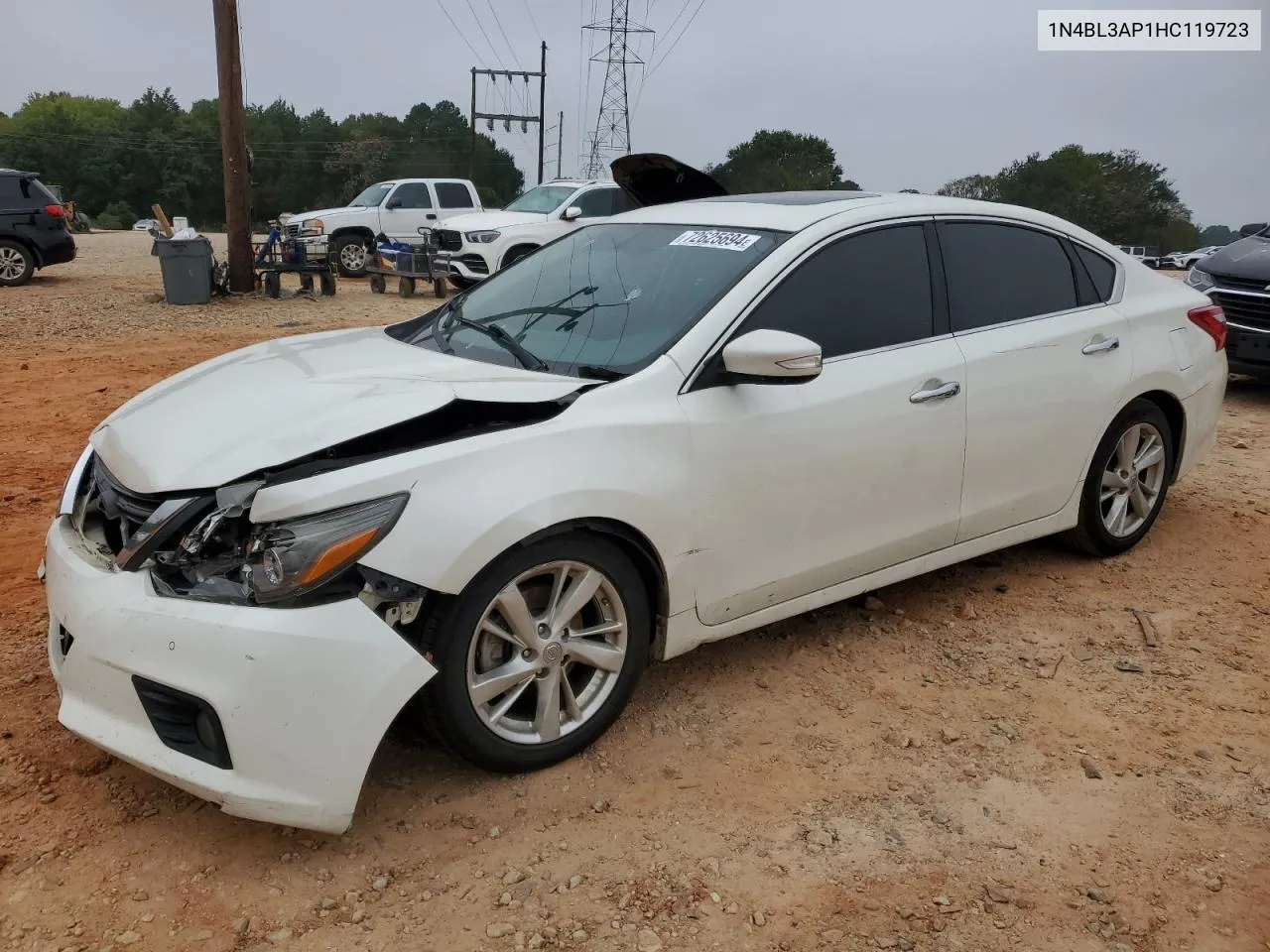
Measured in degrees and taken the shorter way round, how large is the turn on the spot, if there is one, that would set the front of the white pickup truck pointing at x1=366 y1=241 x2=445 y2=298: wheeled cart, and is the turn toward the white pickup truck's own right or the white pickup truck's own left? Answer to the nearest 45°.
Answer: approximately 45° to the white pickup truck's own left

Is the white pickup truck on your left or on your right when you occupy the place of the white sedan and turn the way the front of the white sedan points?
on your right

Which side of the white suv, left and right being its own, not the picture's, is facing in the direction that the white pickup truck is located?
right

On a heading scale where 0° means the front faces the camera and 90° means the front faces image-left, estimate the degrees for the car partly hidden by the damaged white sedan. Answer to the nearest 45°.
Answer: approximately 45°

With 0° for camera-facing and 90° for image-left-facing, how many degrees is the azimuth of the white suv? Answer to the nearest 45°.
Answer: approximately 45°

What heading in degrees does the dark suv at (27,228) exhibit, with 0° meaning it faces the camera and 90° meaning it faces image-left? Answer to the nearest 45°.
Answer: approximately 90°

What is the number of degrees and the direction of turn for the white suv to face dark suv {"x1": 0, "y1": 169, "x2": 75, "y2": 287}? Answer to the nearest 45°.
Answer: approximately 45° to its right

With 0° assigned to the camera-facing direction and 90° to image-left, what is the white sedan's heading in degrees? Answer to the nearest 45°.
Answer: approximately 45°
